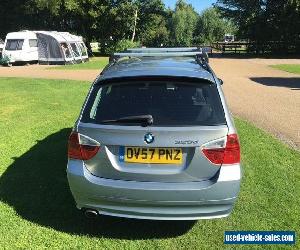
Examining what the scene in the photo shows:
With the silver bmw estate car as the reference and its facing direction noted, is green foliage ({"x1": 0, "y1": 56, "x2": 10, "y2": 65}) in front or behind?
in front

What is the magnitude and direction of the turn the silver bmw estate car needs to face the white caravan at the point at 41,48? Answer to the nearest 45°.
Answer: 0° — it already faces it

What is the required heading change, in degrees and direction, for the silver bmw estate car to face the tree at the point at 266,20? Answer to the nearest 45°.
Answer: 0° — it already faces it

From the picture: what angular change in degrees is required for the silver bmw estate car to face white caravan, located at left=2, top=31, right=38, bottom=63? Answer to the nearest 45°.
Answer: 0° — it already faces it

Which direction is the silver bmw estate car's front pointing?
away from the camera
